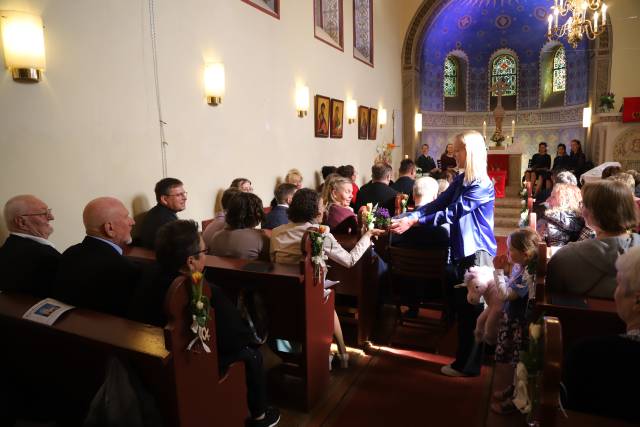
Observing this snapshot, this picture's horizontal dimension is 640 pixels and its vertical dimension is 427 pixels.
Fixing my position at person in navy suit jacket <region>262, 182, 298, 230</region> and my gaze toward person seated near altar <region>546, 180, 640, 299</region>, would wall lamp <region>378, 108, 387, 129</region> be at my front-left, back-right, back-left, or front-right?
back-left

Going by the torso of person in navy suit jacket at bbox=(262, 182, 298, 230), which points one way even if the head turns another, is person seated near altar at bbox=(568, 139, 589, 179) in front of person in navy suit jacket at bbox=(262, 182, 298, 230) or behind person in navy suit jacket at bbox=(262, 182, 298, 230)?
in front

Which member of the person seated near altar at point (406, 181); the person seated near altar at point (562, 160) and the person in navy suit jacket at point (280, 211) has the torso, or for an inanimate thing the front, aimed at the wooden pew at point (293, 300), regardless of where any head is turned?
the person seated near altar at point (562, 160)

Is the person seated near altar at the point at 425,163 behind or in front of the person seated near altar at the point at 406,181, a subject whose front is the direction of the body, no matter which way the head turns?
in front

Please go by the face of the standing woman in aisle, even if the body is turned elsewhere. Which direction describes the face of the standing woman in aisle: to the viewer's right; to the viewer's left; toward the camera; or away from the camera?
to the viewer's left

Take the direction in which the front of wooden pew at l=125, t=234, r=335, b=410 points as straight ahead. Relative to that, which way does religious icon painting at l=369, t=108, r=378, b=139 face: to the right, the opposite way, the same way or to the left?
to the right

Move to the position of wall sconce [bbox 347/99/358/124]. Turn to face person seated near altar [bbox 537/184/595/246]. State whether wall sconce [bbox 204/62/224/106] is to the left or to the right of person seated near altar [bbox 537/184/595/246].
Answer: right

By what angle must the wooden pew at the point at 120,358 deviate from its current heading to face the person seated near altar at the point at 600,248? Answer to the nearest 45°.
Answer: approximately 45° to its right

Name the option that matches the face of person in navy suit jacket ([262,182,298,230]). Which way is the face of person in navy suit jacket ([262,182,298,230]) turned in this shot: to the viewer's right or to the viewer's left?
to the viewer's right

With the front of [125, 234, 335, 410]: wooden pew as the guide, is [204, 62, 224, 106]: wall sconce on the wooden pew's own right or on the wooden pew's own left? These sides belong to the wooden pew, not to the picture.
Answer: on the wooden pew's own left

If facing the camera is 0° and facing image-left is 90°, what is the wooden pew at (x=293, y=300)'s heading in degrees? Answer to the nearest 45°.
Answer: approximately 225°

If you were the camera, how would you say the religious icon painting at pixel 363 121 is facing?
facing the viewer and to the right of the viewer

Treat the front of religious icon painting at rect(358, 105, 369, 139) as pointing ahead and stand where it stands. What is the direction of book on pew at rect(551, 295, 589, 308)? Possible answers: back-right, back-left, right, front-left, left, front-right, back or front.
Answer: front-right

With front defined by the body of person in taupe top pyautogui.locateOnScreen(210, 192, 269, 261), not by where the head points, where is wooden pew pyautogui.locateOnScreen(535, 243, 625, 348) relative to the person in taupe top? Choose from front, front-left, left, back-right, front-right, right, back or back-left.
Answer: right

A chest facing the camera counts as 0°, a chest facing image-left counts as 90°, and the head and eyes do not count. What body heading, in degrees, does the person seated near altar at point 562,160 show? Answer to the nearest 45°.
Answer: approximately 0°

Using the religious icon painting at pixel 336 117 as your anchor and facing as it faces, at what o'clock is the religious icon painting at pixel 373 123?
the religious icon painting at pixel 373 123 is roughly at 8 o'clock from the religious icon painting at pixel 336 117.

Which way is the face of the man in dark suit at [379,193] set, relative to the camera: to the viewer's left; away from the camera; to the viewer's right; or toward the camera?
away from the camera
